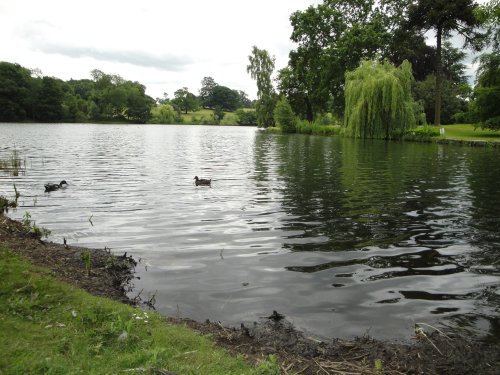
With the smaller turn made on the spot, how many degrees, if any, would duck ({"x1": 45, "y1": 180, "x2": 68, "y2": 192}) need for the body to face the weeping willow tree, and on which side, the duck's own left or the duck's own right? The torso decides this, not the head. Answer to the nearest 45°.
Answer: approximately 45° to the duck's own left

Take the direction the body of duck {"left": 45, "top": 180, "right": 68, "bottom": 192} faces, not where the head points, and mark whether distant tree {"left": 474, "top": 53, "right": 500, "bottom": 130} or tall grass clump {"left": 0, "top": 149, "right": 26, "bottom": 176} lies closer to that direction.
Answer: the distant tree

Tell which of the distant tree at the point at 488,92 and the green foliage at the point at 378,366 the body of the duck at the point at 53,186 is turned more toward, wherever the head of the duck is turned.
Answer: the distant tree

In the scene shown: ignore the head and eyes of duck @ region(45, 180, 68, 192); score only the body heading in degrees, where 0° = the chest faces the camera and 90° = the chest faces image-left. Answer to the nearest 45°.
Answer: approximately 270°

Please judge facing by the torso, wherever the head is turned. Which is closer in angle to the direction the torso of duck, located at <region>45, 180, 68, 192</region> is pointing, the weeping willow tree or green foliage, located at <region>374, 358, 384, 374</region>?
the weeping willow tree

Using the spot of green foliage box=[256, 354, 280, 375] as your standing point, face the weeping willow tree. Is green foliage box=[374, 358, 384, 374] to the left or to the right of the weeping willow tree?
right

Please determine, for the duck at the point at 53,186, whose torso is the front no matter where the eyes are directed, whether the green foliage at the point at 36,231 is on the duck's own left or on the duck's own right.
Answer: on the duck's own right
